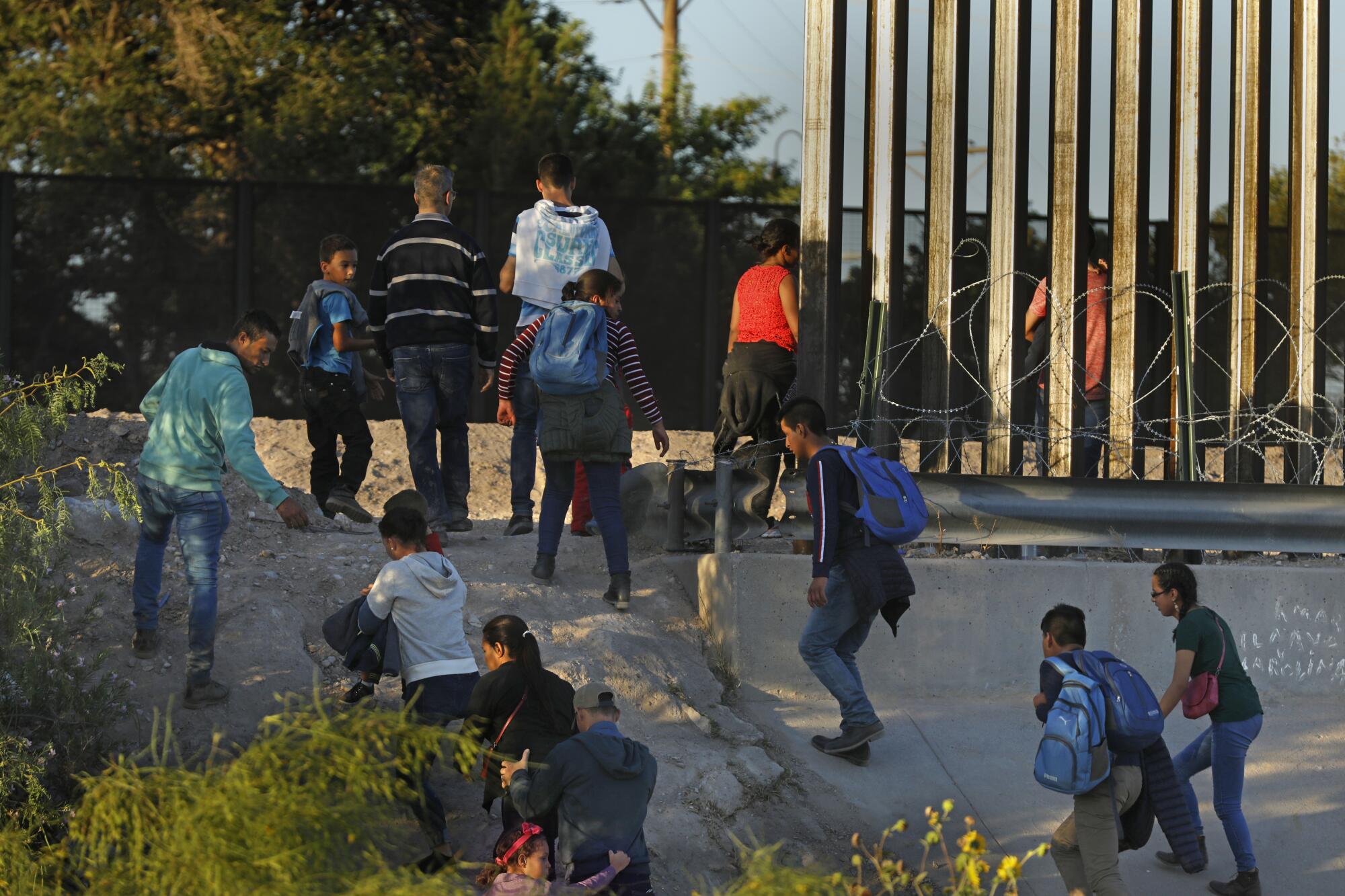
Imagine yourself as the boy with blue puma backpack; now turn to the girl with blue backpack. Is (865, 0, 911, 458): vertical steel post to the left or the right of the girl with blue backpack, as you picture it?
right

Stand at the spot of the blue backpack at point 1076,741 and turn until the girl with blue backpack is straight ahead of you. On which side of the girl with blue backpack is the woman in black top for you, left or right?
left

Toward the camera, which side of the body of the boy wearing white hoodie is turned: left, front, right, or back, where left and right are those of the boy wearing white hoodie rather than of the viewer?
back

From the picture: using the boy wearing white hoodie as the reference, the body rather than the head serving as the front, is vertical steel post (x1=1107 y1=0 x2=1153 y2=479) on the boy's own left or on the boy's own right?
on the boy's own right

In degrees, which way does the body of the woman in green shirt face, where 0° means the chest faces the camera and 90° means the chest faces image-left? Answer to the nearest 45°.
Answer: approximately 90°

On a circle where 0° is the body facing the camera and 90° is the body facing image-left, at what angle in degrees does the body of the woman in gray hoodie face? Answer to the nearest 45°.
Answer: approximately 135°

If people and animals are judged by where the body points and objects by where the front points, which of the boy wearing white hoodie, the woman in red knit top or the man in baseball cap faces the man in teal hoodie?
the man in baseball cap

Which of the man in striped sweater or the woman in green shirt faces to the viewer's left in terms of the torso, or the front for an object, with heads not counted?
the woman in green shirt

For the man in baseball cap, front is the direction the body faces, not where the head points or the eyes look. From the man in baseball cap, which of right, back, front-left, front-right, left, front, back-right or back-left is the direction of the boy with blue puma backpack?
back-right

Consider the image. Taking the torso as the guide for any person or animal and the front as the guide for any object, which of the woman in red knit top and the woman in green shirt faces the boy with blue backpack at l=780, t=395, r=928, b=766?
the woman in green shirt

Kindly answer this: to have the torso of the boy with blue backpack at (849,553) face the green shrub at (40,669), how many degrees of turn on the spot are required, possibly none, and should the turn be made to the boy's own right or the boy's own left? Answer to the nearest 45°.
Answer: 0° — they already face it

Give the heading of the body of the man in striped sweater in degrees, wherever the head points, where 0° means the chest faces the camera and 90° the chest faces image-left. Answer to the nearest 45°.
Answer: approximately 180°

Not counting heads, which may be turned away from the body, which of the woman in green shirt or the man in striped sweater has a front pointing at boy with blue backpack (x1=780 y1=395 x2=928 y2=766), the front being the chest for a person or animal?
the woman in green shirt

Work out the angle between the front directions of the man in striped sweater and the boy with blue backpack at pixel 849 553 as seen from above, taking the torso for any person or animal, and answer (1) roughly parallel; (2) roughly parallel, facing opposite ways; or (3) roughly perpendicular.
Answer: roughly perpendicular

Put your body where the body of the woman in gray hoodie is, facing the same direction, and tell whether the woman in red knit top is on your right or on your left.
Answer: on your right

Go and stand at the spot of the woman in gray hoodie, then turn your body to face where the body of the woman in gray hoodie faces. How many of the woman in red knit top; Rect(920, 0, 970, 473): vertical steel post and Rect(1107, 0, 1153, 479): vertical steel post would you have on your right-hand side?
3
